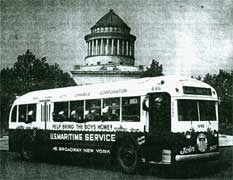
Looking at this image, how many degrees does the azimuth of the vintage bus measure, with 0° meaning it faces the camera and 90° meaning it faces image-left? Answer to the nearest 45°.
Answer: approximately 315°
